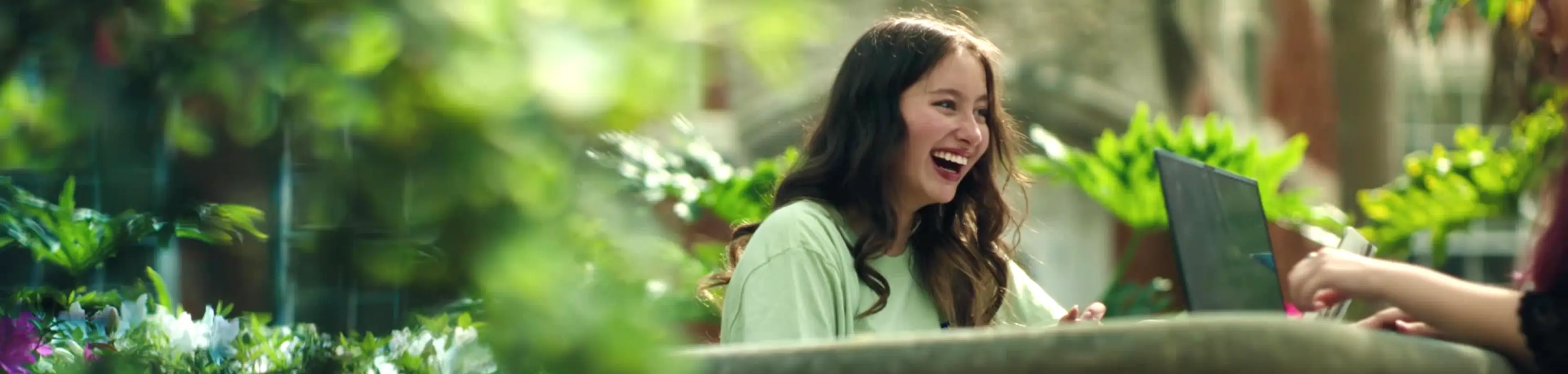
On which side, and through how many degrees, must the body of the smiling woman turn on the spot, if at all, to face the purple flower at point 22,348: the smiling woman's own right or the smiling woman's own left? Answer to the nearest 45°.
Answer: approximately 90° to the smiling woman's own right

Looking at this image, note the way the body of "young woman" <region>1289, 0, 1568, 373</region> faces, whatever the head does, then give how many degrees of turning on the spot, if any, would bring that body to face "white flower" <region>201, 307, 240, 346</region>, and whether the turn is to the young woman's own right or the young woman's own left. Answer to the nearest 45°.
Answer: approximately 45° to the young woman's own left

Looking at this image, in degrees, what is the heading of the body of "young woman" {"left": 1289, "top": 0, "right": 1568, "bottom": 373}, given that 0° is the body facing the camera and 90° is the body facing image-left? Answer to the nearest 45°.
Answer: approximately 90°

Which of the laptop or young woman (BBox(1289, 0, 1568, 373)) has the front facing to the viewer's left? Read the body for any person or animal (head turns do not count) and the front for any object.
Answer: the young woman

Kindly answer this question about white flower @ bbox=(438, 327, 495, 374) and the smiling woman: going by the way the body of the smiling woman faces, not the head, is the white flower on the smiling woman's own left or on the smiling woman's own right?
on the smiling woman's own right

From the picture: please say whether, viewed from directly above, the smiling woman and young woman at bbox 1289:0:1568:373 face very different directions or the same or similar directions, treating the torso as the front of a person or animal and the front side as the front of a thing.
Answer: very different directions
